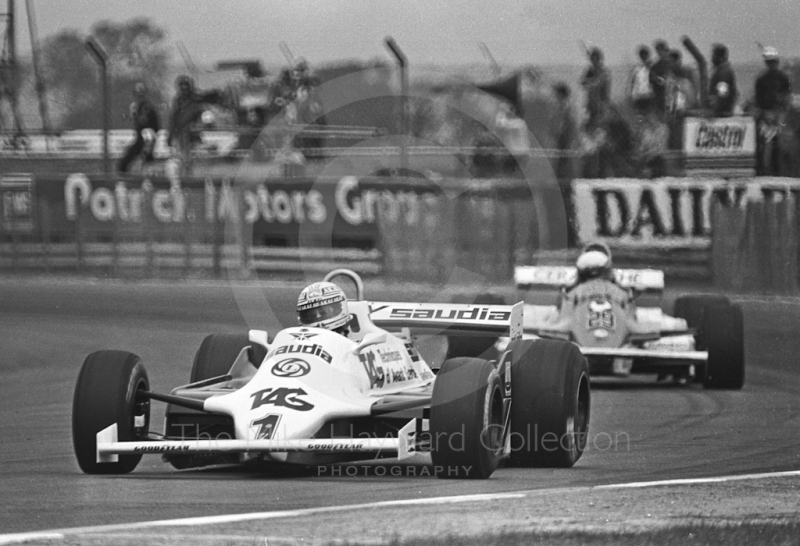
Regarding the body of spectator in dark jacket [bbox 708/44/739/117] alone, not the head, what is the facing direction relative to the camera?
toward the camera

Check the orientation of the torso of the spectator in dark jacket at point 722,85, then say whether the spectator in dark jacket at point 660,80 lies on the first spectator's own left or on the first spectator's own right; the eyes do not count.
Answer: on the first spectator's own right

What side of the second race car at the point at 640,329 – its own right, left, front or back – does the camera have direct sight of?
front

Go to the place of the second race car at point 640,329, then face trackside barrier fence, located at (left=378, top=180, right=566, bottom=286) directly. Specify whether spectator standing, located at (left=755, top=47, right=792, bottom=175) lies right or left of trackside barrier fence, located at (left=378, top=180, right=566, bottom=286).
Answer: right

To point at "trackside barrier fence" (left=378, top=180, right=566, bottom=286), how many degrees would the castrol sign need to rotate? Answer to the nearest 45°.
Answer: approximately 90° to its right

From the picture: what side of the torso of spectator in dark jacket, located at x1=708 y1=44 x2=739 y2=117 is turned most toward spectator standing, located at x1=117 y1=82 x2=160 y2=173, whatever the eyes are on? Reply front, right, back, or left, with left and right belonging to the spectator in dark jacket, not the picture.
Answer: right

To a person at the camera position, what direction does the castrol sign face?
facing the viewer
